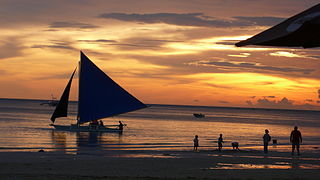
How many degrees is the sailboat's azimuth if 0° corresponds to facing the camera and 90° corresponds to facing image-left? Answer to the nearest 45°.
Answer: approximately 90°
